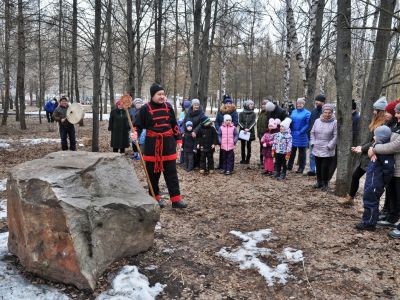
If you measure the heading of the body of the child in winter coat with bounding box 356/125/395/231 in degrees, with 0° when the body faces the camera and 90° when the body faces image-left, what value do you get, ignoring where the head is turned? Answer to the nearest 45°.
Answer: approximately 90°

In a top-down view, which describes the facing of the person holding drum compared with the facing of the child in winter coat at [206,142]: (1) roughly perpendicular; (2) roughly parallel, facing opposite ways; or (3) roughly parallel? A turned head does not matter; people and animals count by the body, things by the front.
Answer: roughly parallel

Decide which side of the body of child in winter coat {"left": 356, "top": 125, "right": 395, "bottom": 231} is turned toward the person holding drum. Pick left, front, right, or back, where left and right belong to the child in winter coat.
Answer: front

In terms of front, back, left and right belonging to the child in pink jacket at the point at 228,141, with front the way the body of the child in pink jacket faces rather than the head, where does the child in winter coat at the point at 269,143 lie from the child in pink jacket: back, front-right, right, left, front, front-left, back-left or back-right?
left

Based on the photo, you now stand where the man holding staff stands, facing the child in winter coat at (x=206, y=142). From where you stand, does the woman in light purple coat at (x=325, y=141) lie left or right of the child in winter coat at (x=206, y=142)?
right

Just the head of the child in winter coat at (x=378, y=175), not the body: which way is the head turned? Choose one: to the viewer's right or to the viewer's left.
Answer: to the viewer's left

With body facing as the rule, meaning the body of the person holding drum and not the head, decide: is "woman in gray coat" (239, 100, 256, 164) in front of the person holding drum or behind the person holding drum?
in front

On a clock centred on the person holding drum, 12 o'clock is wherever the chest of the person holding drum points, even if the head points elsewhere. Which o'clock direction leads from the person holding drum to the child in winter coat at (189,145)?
The child in winter coat is roughly at 12 o'clock from the person holding drum.

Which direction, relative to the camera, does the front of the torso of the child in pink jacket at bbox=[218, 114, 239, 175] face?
toward the camera

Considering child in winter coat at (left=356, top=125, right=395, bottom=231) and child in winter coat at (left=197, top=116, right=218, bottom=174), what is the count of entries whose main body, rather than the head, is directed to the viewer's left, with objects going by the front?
1

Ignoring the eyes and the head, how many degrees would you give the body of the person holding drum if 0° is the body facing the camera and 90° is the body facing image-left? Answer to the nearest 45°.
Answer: approximately 315°

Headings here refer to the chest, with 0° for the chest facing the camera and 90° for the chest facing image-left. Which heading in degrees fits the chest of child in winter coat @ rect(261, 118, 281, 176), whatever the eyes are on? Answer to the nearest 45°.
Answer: approximately 45°

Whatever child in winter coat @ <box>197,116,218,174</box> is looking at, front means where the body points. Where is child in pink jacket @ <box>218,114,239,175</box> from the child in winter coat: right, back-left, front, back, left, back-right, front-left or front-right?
left

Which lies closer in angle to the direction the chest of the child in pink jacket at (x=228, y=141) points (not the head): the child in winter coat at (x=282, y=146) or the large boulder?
the large boulder

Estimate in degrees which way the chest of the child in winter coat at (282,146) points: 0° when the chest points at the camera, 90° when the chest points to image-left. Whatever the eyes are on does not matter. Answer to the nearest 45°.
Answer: approximately 45°

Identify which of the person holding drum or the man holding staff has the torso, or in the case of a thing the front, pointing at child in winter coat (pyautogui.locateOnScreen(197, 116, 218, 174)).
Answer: the person holding drum

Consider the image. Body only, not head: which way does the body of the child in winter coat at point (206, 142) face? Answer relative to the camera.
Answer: toward the camera
